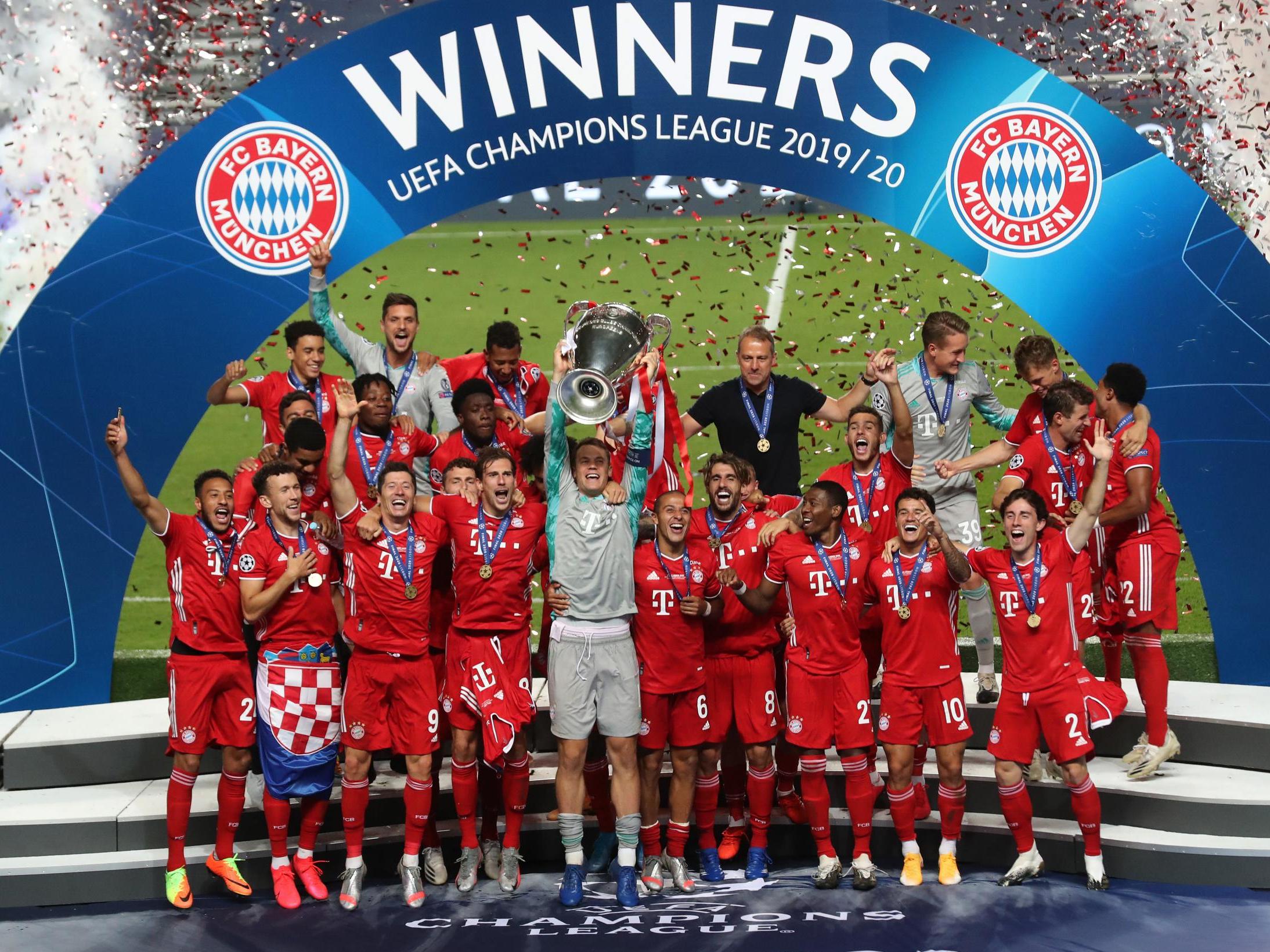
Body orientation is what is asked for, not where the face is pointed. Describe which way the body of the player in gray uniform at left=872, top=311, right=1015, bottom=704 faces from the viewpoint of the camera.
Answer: toward the camera

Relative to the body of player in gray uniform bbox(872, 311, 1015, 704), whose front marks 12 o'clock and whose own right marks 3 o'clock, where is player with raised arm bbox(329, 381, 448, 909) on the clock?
player with raised arm bbox(329, 381, 448, 909) is roughly at 2 o'clock from player in gray uniform bbox(872, 311, 1015, 704).

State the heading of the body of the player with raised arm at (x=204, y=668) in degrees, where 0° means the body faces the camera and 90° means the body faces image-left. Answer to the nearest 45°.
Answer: approximately 315°

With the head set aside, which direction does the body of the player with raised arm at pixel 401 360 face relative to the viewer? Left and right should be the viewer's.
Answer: facing the viewer

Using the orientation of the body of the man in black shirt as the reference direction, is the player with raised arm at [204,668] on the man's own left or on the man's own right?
on the man's own right

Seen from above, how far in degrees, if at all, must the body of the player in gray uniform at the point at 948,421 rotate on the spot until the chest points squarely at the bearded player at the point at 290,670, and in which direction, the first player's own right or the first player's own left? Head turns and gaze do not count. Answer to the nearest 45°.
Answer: approximately 45° to the first player's own right

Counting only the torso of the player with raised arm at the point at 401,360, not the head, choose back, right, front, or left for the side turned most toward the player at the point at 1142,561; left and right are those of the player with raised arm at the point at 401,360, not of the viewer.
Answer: left
